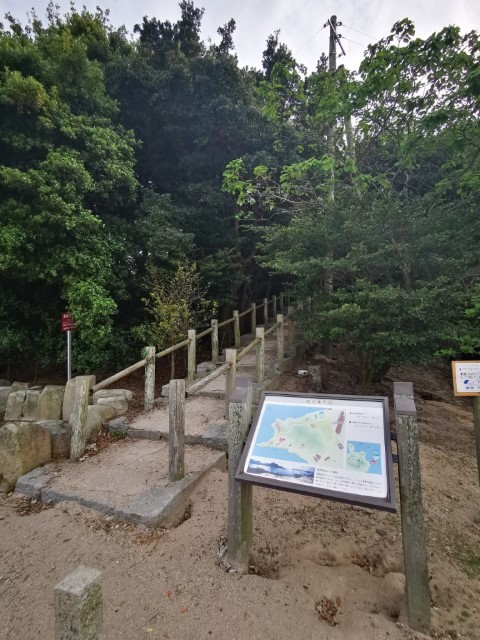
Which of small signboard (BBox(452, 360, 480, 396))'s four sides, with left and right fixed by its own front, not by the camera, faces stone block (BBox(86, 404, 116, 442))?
right

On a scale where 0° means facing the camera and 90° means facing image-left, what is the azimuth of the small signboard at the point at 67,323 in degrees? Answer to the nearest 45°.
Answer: approximately 0°

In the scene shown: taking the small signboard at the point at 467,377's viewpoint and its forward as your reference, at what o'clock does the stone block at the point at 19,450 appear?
The stone block is roughly at 2 o'clock from the small signboard.

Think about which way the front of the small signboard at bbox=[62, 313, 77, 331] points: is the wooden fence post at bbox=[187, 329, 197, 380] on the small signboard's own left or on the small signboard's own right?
on the small signboard's own left

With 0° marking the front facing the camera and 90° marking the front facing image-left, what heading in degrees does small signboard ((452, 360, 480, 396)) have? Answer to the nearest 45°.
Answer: approximately 0°

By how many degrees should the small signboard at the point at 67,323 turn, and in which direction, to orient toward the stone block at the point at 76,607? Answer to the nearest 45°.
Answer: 0° — it already faces it

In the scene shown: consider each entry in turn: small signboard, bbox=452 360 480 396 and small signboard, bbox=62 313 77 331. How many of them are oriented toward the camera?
2

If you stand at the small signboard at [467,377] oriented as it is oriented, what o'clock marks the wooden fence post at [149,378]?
The wooden fence post is roughly at 3 o'clock from the small signboard.

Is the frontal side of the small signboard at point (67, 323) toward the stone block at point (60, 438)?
yes

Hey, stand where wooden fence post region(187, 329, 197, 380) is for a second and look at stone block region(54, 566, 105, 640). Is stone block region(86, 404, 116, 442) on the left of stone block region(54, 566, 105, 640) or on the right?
right

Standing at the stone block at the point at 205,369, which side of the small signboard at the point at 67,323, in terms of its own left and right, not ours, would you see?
left
